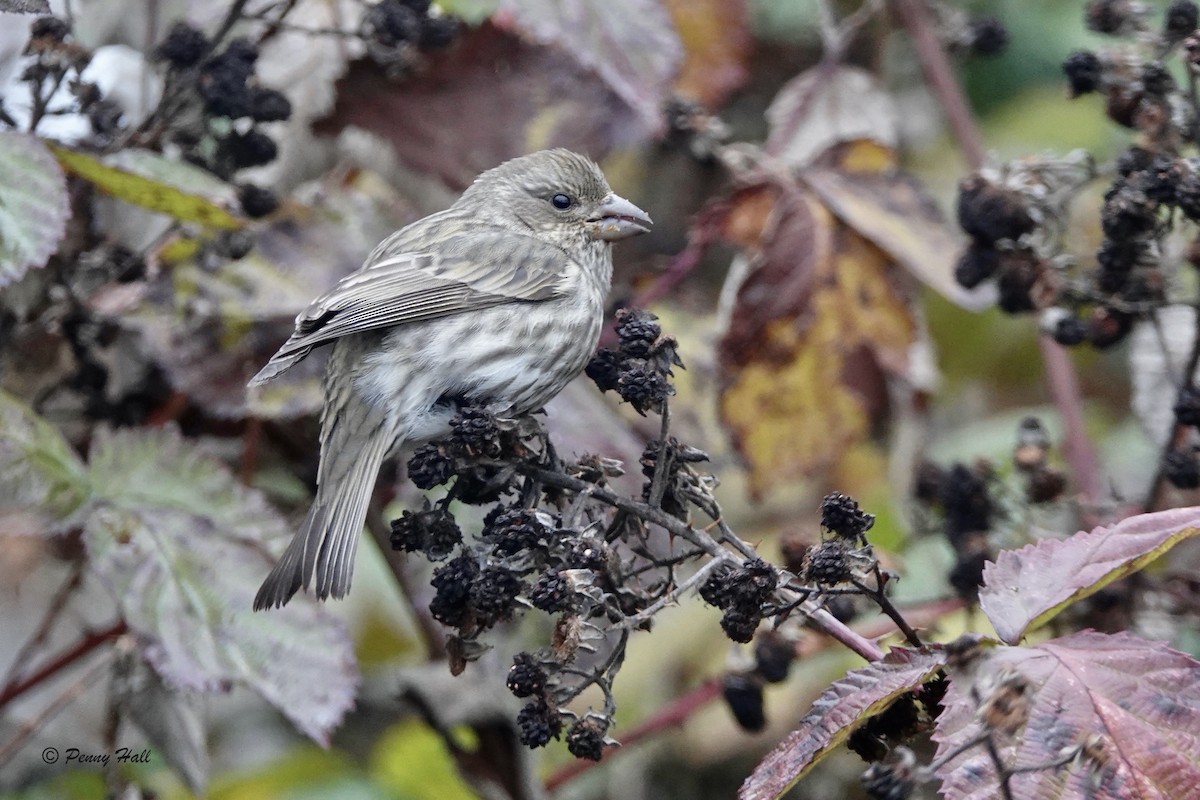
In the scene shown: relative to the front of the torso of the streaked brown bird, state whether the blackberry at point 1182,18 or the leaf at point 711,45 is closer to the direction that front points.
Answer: the blackberry

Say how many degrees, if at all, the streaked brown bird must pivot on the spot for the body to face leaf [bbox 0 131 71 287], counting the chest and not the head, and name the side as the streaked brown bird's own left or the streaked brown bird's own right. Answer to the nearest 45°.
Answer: approximately 180°

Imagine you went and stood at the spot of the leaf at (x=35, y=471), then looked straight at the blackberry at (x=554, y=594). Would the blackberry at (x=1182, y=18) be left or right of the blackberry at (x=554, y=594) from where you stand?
left

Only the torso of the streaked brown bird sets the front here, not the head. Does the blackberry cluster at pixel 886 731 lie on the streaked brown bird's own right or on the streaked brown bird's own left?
on the streaked brown bird's own right

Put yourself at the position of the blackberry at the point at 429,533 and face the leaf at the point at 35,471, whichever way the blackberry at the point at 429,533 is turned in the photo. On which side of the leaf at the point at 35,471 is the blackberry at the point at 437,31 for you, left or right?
right

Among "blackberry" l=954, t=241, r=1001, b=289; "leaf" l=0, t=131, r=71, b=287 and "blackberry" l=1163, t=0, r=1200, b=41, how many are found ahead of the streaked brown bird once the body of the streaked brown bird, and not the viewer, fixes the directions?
2

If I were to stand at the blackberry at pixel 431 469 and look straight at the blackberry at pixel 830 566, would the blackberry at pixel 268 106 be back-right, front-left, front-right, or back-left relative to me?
back-left

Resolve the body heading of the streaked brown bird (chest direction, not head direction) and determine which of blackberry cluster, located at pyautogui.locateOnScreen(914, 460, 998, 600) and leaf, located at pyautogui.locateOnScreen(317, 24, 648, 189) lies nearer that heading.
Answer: the blackberry cluster

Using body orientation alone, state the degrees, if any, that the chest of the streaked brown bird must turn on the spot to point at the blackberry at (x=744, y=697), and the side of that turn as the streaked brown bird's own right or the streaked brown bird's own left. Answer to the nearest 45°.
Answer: approximately 45° to the streaked brown bird's own left

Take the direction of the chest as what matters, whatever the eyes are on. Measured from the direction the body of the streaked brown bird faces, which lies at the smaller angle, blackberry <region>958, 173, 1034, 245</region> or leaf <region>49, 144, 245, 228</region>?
the blackberry

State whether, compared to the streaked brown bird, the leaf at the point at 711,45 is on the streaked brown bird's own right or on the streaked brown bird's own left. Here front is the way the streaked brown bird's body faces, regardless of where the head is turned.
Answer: on the streaked brown bird's own left

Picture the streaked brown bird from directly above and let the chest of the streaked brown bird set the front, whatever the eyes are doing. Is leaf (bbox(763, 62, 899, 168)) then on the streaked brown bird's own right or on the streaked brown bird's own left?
on the streaked brown bird's own left

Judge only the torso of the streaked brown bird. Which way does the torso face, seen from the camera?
to the viewer's right

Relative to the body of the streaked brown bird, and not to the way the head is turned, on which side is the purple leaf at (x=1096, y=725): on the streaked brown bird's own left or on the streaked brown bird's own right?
on the streaked brown bird's own right

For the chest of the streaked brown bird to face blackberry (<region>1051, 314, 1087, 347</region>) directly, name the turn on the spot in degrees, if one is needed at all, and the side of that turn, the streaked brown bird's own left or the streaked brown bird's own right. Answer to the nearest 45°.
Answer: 0° — it already faces it
